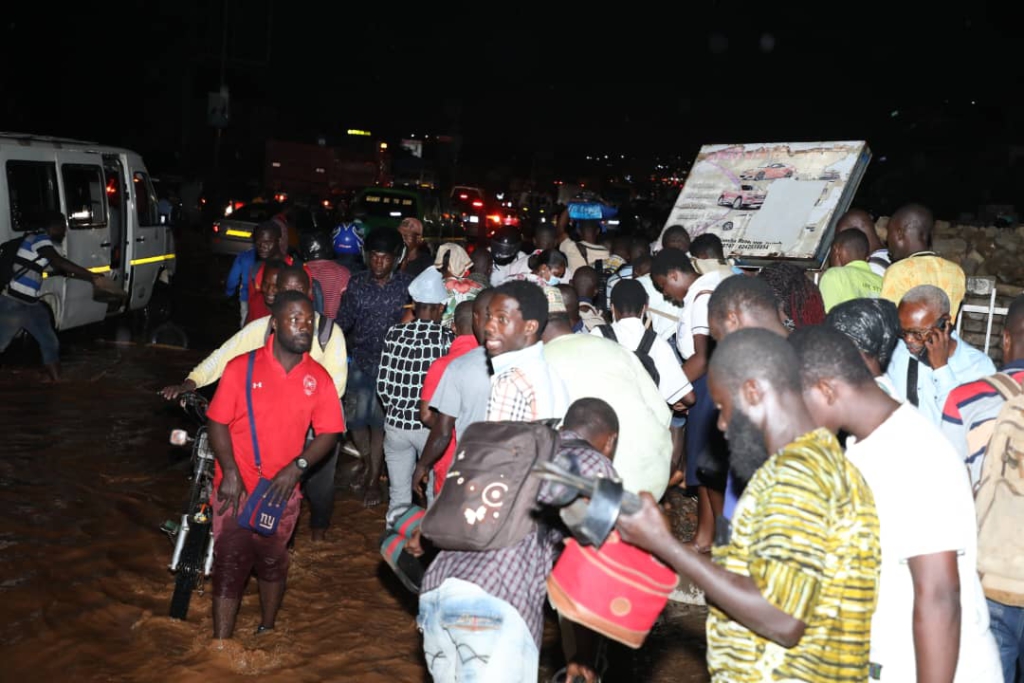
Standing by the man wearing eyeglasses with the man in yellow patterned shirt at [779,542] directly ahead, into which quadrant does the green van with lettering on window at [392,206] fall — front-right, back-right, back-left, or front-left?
back-right

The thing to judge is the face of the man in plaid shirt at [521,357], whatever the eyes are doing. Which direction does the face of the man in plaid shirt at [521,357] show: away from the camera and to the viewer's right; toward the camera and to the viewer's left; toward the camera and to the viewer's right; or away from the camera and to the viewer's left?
toward the camera and to the viewer's left

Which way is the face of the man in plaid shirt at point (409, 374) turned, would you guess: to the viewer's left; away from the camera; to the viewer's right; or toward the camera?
away from the camera

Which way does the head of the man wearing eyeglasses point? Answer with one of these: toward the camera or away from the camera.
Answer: toward the camera

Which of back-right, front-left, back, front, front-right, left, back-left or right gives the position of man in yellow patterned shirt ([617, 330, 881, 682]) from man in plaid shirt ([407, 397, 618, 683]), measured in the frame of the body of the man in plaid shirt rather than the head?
right

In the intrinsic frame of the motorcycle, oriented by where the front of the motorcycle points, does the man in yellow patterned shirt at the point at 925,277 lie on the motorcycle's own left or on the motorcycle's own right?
on the motorcycle's own left

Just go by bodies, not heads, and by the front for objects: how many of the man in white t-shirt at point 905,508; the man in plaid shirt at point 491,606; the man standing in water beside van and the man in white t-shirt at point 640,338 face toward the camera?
0

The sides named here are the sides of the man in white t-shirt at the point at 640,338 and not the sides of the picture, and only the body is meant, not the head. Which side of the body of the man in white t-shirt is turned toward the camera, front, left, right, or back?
back

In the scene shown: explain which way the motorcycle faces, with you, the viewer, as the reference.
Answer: facing the viewer

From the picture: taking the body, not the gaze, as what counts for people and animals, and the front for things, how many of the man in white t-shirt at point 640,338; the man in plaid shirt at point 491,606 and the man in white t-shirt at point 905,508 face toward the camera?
0

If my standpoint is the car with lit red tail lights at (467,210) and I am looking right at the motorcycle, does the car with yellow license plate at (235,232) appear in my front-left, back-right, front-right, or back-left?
front-right

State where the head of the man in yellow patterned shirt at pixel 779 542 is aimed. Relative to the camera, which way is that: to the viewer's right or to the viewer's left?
to the viewer's left

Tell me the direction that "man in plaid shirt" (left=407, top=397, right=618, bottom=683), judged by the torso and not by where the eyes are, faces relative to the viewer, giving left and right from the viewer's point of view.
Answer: facing away from the viewer and to the right of the viewer
